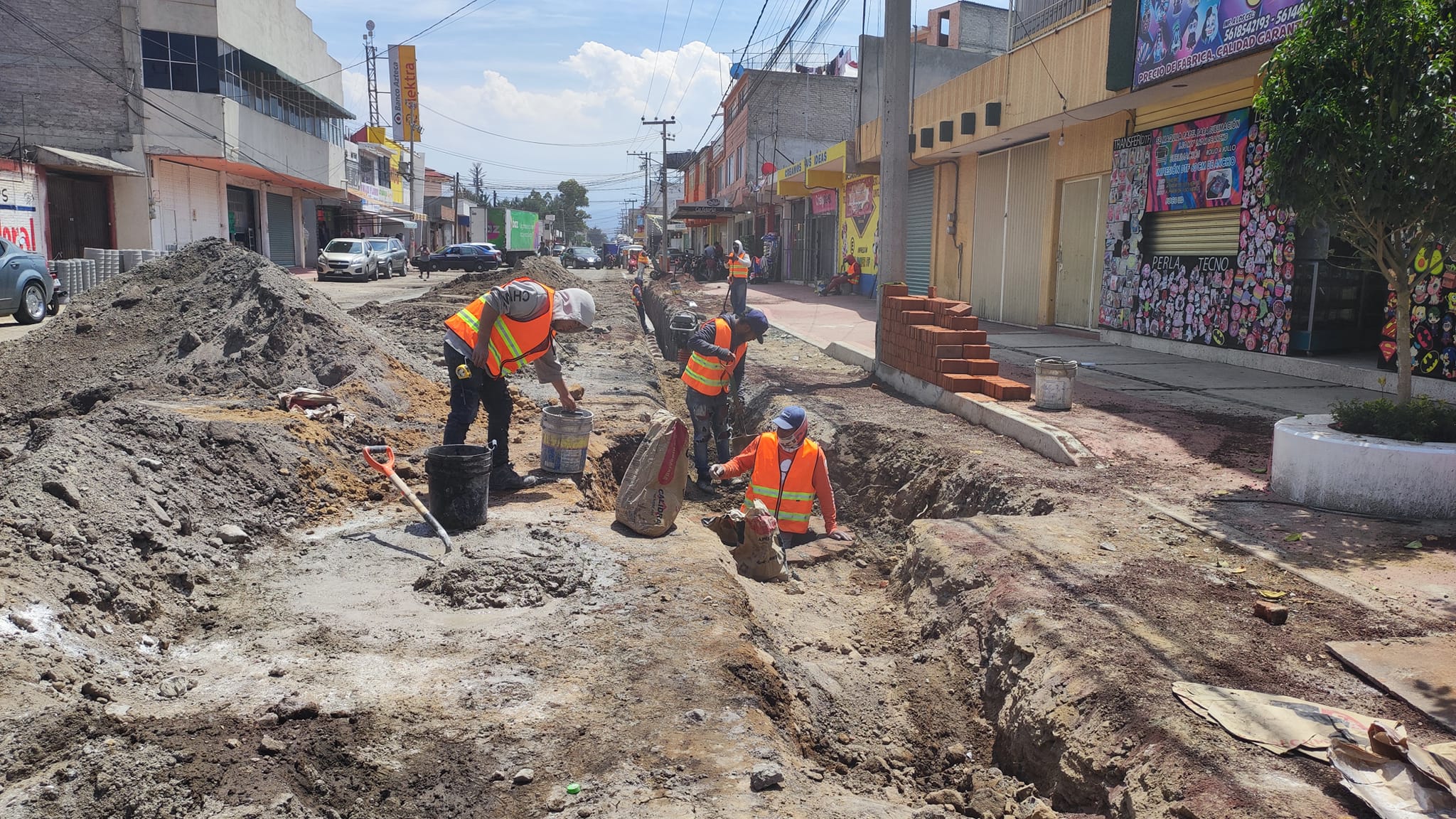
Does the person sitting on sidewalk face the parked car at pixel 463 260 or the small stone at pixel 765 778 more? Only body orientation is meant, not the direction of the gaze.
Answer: the parked car

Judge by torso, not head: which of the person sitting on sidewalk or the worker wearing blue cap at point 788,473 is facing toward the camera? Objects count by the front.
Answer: the worker wearing blue cap

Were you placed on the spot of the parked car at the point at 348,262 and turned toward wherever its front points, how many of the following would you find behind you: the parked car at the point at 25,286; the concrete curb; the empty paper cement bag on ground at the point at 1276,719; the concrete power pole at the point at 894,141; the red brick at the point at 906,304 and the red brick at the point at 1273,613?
0

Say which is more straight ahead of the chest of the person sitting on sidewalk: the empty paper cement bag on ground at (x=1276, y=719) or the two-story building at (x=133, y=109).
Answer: the two-story building

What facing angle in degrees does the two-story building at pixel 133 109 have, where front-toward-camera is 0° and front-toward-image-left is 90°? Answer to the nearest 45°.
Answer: approximately 315°

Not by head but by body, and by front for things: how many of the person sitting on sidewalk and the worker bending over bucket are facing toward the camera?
0

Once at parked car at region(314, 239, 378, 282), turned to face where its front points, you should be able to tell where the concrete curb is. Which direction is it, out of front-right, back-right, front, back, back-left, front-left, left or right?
front-left

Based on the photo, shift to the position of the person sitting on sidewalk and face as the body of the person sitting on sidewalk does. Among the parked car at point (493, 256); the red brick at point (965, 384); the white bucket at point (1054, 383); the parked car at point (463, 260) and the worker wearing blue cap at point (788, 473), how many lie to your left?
3

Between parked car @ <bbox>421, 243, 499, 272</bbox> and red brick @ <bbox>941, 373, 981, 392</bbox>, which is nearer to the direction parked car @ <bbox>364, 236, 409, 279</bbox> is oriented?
the red brick

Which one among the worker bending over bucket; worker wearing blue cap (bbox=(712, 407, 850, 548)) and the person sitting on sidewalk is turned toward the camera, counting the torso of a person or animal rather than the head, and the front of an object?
the worker wearing blue cap

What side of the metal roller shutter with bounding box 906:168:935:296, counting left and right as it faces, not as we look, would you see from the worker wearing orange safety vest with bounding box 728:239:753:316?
front

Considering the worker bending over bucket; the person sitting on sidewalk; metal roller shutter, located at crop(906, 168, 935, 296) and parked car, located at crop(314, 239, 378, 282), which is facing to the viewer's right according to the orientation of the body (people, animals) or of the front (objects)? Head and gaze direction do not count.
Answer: the worker bending over bucket

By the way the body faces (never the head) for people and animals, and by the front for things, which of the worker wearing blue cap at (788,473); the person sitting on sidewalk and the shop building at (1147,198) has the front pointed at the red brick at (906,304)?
the shop building

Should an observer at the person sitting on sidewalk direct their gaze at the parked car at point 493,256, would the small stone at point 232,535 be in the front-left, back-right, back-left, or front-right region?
back-left

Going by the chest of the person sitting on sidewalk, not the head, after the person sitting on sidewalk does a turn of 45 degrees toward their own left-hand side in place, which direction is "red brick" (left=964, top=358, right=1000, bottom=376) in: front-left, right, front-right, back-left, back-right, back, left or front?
front-left

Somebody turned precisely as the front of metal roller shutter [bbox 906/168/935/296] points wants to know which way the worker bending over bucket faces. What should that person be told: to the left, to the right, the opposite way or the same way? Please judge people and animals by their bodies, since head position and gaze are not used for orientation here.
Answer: the opposite way

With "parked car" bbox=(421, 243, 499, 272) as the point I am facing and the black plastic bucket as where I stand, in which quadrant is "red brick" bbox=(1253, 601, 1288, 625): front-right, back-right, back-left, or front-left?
back-right

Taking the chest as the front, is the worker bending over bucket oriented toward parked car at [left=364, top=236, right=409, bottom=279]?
no

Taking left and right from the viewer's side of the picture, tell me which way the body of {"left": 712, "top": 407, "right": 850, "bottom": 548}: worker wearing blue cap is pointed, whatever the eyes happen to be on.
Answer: facing the viewer

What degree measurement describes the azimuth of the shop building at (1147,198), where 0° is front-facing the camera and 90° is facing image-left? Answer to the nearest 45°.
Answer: approximately 45°

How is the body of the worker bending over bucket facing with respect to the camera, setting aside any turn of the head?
to the viewer's right

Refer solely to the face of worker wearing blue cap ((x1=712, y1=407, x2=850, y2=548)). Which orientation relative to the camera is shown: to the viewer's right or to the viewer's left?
to the viewer's left

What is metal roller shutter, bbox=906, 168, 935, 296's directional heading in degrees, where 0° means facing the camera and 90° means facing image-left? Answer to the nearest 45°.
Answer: approximately 45°
